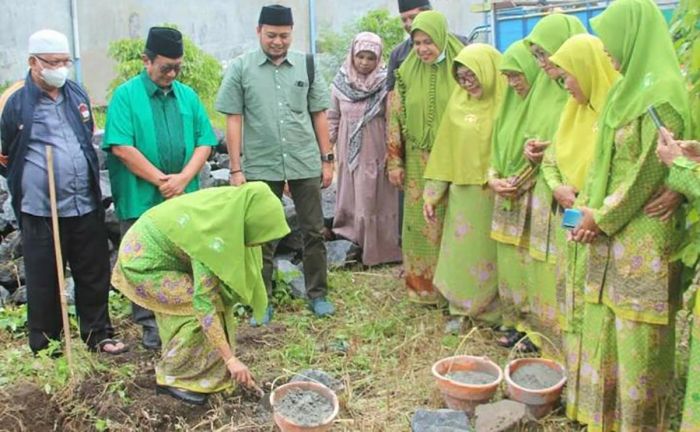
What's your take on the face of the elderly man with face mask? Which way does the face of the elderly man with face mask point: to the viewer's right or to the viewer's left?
to the viewer's right

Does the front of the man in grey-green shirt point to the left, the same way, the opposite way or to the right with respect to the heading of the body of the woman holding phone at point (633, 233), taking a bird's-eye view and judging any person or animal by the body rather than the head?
to the left

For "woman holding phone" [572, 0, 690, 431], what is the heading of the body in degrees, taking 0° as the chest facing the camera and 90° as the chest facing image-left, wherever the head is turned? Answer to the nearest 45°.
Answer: approximately 90°

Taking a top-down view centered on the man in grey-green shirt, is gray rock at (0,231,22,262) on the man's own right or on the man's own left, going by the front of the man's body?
on the man's own right

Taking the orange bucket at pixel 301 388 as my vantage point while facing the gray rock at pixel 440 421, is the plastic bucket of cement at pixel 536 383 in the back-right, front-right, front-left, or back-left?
front-left

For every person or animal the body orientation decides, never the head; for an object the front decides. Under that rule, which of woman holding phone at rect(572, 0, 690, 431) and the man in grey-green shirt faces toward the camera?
the man in grey-green shirt

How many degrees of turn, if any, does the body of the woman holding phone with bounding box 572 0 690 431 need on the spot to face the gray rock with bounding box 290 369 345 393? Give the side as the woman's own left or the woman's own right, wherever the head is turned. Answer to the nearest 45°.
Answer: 0° — they already face it

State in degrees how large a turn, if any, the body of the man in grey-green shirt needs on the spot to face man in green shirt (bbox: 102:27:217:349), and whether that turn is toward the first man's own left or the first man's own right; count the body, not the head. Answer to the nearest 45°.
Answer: approximately 45° to the first man's own right

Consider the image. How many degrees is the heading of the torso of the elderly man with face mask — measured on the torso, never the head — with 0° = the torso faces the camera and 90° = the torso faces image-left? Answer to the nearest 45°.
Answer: approximately 315°

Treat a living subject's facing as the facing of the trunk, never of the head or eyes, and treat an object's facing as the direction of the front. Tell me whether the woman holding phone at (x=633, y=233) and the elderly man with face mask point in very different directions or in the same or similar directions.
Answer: very different directions

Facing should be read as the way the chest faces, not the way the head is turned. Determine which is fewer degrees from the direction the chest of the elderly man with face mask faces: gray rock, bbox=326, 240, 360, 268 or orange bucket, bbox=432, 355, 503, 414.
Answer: the orange bucket

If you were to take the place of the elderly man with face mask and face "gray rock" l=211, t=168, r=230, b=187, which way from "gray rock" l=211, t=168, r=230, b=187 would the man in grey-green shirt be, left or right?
right

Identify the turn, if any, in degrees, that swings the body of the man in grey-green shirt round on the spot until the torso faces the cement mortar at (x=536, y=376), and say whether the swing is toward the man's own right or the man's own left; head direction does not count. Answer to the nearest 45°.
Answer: approximately 45° to the man's own left

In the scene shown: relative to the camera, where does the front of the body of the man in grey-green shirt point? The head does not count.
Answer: toward the camera
